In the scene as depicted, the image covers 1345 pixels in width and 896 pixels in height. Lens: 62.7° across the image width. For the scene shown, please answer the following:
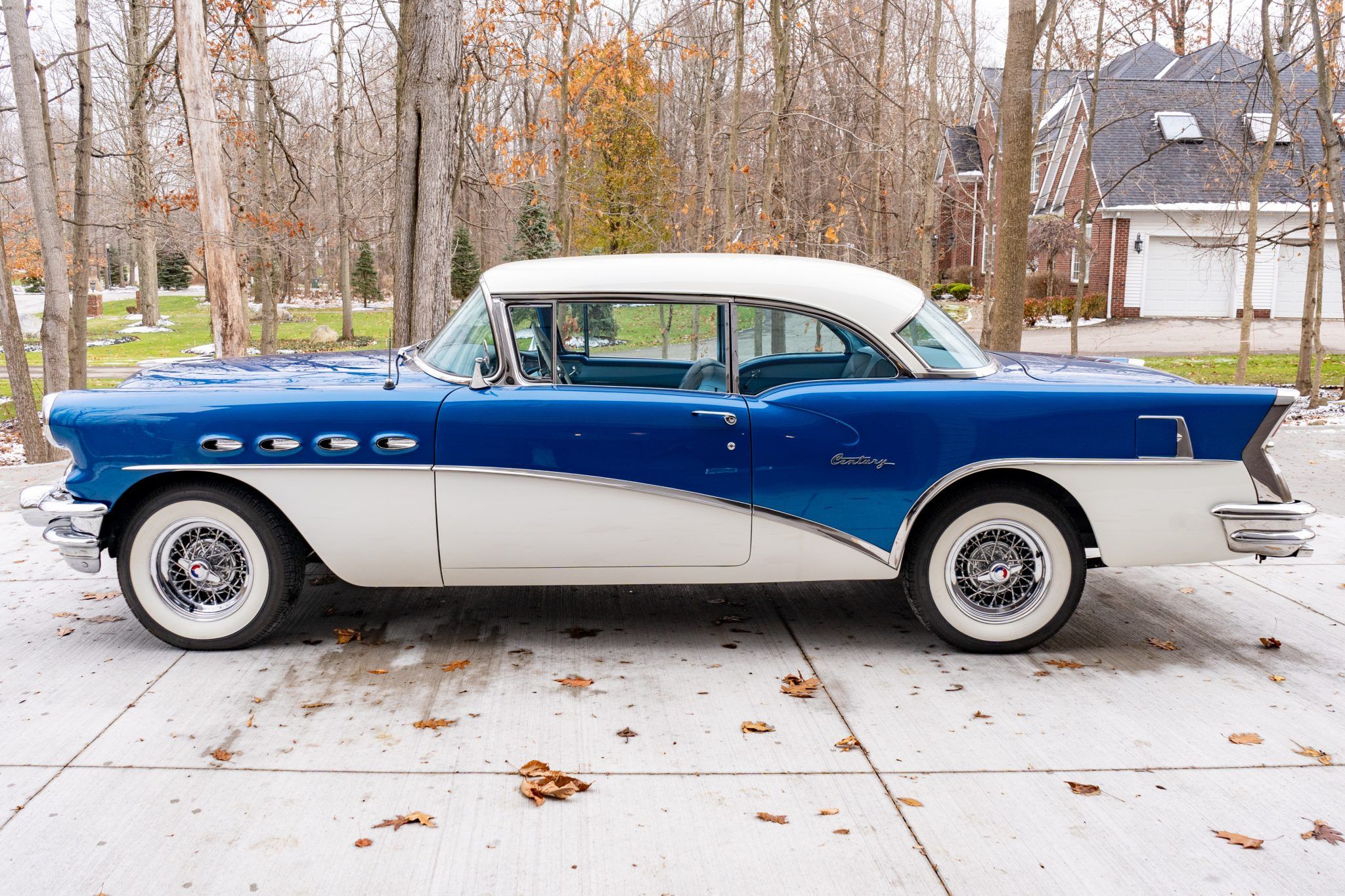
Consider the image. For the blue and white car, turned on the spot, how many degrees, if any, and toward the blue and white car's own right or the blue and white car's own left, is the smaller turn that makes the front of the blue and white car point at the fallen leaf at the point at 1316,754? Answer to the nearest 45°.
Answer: approximately 135° to the blue and white car's own left

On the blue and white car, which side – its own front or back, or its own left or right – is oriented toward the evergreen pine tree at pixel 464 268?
right

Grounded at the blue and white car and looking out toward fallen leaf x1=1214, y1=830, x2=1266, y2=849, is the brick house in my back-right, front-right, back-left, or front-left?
back-left

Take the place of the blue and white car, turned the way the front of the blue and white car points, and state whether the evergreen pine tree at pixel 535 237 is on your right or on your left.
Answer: on your right

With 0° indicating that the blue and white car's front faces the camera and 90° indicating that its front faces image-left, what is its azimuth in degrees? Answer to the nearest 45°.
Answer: approximately 90°

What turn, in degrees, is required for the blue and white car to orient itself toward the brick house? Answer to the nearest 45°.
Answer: approximately 135° to its right

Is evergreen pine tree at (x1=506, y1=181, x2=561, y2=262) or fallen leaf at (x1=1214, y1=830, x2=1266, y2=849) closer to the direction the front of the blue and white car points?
the evergreen pine tree

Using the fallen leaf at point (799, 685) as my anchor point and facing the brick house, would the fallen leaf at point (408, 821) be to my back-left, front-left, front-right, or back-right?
back-left

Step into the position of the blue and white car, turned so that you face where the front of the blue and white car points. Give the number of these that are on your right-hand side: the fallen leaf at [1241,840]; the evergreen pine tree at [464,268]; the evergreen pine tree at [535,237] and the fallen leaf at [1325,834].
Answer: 2

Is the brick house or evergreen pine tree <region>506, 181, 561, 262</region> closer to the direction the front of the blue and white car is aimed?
the evergreen pine tree

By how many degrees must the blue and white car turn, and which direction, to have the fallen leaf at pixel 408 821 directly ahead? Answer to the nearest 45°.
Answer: approximately 45° to its left
